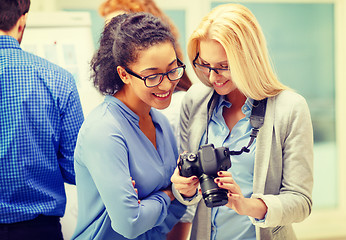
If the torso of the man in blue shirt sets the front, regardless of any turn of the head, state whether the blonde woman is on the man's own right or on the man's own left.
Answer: on the man's own right

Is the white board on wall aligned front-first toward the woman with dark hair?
yes

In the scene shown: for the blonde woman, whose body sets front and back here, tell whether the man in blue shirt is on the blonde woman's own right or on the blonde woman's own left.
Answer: on the blonde woman's own right

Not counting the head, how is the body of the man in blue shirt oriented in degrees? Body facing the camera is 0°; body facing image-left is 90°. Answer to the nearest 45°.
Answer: approximately 180°

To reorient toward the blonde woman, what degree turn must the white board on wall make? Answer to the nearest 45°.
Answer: approximately 45° to its left

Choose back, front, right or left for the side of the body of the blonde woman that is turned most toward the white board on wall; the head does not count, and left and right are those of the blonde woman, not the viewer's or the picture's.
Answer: right

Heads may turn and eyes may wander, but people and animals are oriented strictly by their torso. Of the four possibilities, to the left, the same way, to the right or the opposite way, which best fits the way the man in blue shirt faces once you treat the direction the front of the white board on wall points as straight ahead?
the opposite way

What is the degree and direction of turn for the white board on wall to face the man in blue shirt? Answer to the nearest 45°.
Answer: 0° — it already faces them

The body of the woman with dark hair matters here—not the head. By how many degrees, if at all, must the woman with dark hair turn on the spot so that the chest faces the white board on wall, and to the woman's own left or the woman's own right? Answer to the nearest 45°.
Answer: approximately 135° to the woman's own left
